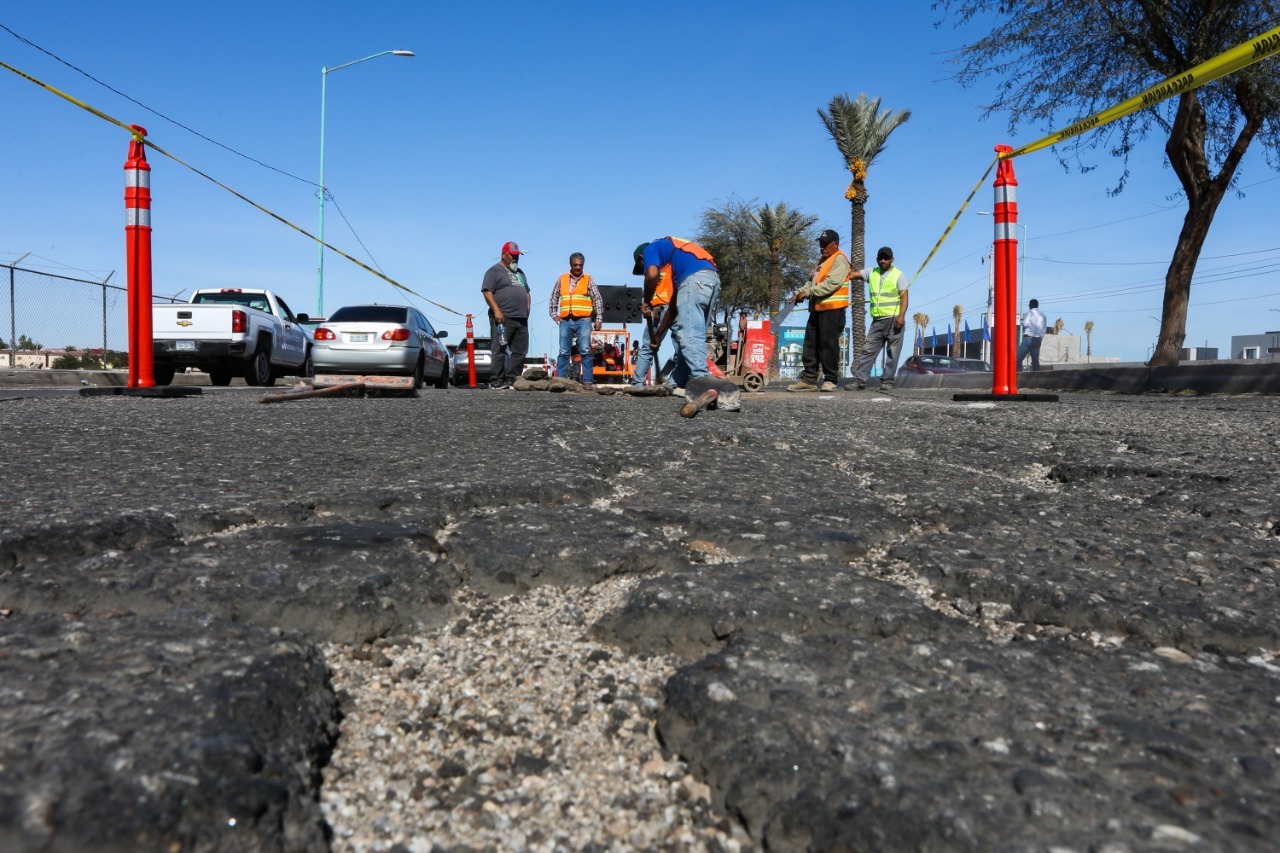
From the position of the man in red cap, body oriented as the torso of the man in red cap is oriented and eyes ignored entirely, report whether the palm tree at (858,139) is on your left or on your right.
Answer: on your left

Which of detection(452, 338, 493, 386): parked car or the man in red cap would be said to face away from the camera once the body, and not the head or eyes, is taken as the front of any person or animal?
the parked car

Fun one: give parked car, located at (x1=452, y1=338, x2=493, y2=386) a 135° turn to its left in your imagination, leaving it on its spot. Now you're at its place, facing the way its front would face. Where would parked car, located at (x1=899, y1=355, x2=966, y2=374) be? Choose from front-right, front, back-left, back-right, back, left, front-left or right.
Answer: back

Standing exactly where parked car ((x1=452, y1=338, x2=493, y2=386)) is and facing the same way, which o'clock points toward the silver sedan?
The silver sedan is roughly at 6 o'clock from the parked car.

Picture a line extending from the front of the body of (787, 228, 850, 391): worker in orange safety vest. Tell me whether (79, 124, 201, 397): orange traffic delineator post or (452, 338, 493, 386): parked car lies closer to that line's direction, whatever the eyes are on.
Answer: the orange traffic delineator post

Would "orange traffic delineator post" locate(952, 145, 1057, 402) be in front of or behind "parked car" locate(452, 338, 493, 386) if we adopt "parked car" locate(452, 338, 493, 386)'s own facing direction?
behind

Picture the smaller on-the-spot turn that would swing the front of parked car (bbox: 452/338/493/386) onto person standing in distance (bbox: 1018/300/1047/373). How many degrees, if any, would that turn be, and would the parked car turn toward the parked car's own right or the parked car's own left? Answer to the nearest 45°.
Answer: approximately 135° to the parked car's own right

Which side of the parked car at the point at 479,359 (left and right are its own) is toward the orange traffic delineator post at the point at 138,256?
back

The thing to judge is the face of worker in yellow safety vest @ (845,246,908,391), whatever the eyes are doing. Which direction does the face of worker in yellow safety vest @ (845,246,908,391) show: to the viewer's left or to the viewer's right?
to the viewer's left
